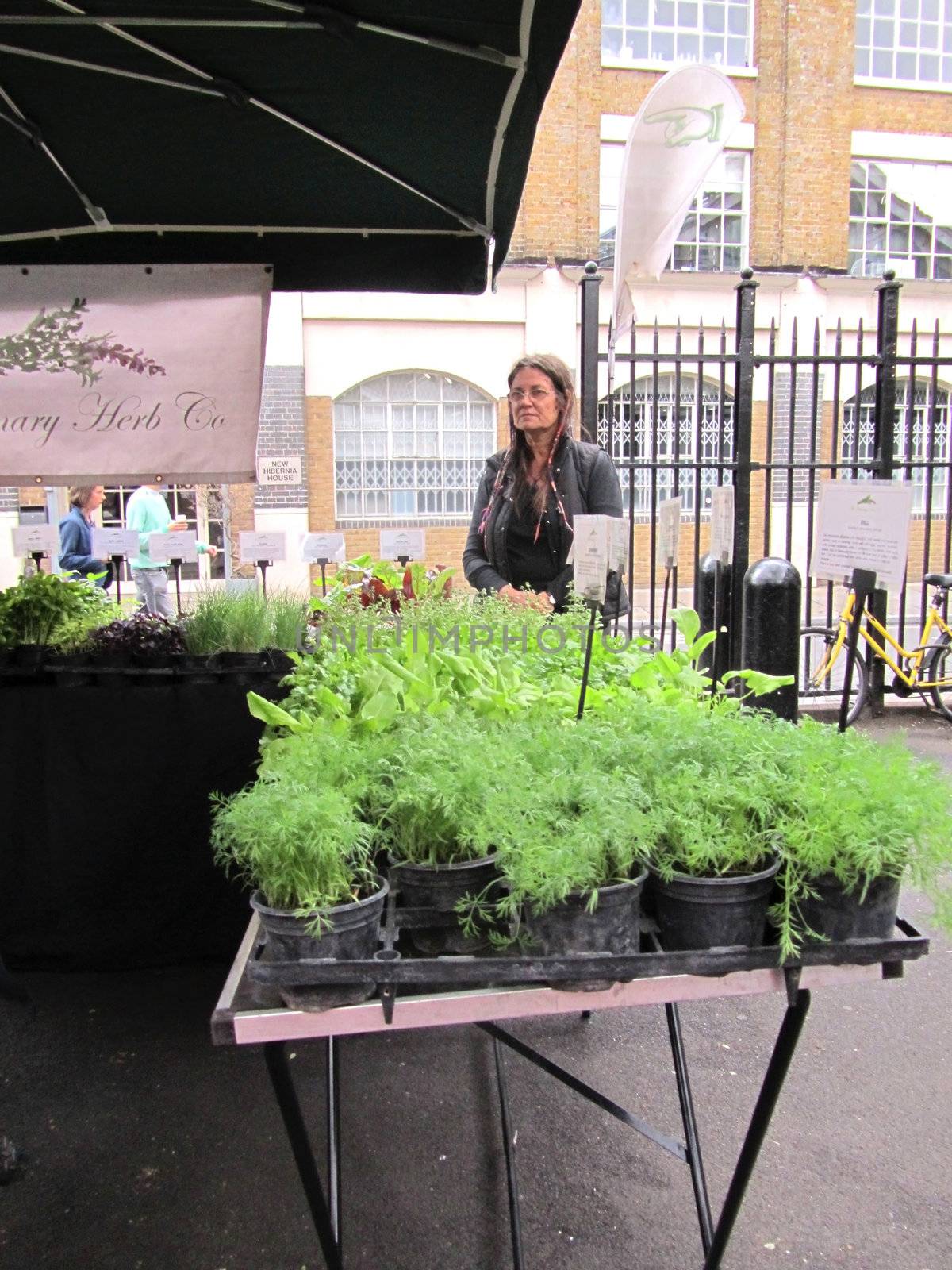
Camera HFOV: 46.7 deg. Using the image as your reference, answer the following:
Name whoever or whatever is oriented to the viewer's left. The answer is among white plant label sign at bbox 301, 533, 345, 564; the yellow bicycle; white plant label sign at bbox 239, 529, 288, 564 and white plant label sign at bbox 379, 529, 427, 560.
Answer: the yellow bicycle

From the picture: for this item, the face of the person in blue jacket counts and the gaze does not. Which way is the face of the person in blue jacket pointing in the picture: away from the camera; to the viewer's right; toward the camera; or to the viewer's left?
to the viewer's right

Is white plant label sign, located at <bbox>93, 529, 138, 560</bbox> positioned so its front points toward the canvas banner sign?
yes

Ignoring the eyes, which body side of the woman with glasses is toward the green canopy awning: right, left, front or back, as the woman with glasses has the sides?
front

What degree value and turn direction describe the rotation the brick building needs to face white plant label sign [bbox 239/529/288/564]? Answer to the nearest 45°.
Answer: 0° — it already faces it

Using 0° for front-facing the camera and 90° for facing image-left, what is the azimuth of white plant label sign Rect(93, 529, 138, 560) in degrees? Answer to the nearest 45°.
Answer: approximately 0°

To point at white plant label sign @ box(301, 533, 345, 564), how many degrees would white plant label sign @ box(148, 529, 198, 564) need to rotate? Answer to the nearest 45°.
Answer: approximately 90° to its left

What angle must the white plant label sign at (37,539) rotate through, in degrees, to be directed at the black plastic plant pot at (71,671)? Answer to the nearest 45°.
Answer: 0° — it already faces it

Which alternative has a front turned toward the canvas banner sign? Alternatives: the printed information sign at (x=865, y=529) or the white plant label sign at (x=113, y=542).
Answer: the white plant label sign

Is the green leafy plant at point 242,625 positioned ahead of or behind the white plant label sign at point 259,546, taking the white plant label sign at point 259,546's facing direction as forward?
ahead
